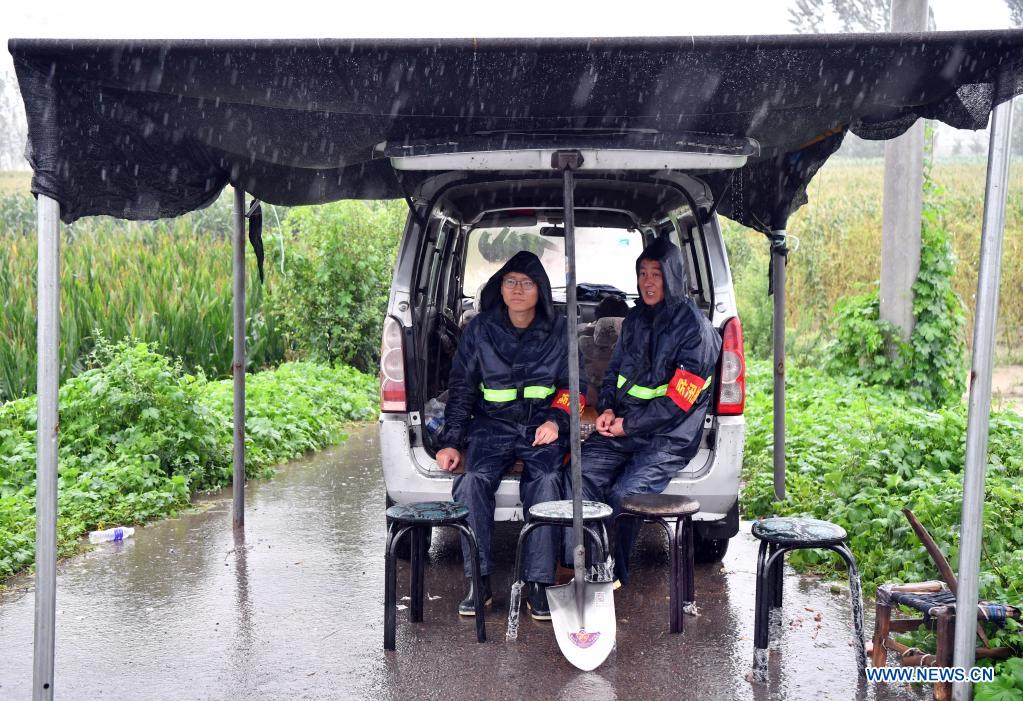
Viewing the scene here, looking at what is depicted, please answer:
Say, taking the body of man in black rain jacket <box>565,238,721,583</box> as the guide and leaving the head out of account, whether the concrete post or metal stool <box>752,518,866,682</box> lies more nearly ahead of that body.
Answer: the metal stool

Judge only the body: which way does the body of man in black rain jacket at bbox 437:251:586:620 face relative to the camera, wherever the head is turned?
toward the camera

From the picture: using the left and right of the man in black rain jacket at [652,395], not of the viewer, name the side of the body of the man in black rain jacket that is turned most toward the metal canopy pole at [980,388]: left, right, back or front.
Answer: left

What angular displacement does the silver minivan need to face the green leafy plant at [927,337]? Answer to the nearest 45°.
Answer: approximately 45° to its right

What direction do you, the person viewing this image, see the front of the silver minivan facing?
facing away from the viewer

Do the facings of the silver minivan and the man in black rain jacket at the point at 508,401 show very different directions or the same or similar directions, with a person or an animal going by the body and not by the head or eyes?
very different directions

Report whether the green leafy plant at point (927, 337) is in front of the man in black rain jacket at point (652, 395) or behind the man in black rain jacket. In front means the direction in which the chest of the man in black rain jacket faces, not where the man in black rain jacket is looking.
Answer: behind

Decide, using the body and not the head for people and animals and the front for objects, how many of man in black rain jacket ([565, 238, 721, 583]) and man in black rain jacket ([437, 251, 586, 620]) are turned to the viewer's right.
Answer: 0

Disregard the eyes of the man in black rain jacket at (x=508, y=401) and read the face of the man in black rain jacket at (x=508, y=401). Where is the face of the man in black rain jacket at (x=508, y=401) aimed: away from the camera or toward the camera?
toward the camera

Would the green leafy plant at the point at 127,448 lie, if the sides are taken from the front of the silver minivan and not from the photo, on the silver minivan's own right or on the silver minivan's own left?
on the silver minivan's own left

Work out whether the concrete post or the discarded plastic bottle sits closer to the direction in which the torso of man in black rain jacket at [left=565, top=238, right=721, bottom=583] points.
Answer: the discarded plastic bottle
